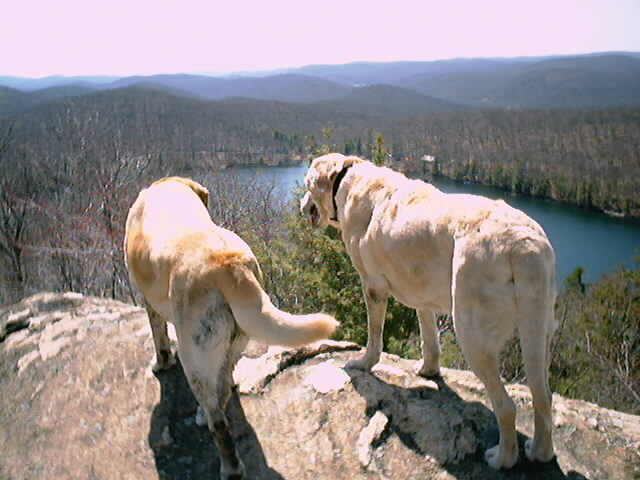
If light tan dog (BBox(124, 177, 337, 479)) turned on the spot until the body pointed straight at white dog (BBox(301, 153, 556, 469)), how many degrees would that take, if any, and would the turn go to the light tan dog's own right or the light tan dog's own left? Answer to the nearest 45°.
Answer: approximately 135° to the light tan dog's own right

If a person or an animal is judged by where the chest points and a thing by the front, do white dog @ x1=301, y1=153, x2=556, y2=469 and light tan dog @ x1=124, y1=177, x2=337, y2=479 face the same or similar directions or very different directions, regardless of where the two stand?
same or similar directions

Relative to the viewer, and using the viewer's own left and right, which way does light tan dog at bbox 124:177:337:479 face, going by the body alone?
facing away from the viewer and to the left of the viewer

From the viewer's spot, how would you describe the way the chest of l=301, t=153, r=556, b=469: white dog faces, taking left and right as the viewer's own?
facing away from the viewer and to the left of the viewer

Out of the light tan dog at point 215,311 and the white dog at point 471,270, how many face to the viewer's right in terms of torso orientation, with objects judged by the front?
0

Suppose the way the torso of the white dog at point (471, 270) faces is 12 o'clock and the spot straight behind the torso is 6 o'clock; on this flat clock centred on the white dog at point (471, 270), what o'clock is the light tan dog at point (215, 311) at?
the light tan dog at point (215, 311) is roughly at 10 o'clock from the white dog at point (471, 270).
